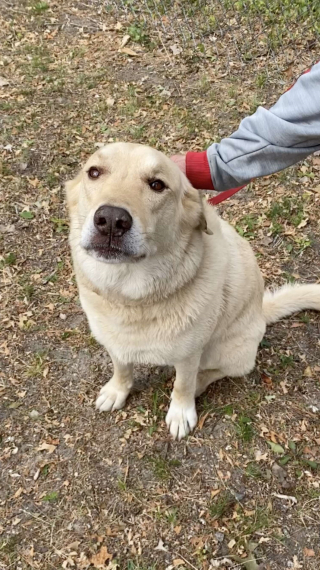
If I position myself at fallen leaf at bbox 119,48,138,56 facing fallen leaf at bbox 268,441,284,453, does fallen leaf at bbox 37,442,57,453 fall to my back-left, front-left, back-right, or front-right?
front-right

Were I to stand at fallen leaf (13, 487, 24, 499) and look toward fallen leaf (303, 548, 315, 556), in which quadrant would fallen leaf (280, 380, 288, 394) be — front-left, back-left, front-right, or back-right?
front-left

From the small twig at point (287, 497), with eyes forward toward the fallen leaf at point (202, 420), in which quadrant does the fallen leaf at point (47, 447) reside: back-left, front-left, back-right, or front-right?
front-left

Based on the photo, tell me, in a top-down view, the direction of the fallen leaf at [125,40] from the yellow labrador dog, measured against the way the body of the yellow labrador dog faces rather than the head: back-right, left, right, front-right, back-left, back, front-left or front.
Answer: back-right

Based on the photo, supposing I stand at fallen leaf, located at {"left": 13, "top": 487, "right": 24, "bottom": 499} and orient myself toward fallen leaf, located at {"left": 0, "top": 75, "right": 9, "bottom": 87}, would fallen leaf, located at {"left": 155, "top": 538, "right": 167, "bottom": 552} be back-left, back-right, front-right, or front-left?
back-right

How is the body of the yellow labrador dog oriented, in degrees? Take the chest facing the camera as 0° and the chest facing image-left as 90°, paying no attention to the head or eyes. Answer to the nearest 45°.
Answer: approximately 45°

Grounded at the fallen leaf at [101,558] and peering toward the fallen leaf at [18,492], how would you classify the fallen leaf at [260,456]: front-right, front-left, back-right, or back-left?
back-right
